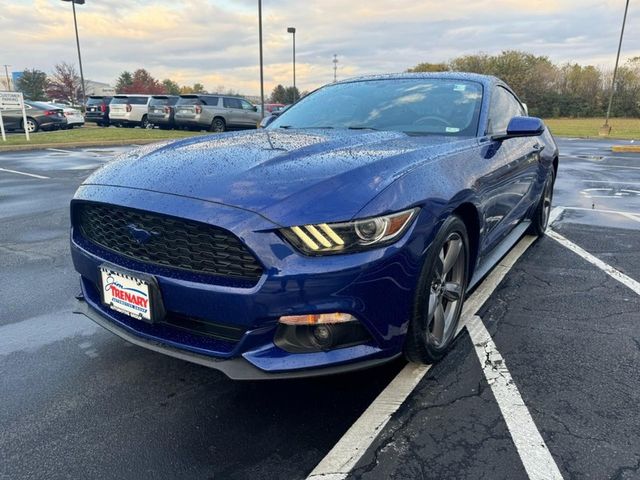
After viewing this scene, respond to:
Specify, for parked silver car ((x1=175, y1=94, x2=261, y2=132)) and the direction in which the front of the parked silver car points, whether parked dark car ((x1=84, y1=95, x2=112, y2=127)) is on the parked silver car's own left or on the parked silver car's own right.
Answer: on the parked silver car's own left

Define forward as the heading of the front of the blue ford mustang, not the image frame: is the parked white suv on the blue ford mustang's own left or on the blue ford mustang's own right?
on the blue ford mustang's own right

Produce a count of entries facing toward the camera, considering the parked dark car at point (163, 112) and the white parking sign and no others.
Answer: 1

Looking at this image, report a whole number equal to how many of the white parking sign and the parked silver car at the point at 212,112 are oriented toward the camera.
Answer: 1

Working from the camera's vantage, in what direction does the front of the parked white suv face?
facing away from the viewer and to the right of the viewer

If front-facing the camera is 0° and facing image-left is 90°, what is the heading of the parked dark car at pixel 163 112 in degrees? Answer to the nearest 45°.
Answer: approximately 225°

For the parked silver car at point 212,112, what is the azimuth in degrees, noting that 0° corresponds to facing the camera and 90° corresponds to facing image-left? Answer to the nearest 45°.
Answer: approximately 225°

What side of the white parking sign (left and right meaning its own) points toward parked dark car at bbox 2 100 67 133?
back

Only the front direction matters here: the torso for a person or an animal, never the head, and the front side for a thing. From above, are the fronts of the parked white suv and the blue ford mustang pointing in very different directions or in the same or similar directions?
very different directions

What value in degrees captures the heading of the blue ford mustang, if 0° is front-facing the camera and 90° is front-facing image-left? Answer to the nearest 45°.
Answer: approximately 45°

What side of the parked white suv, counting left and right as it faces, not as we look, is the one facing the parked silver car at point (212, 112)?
right
